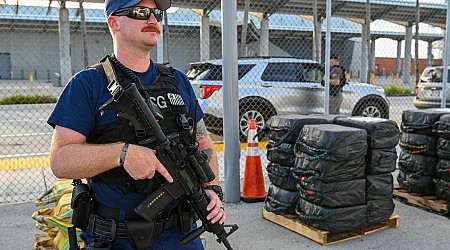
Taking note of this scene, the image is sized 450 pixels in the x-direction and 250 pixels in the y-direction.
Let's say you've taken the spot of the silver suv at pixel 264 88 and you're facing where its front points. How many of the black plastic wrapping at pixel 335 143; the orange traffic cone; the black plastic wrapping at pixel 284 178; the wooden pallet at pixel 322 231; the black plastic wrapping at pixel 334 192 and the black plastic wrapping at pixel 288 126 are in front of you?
0

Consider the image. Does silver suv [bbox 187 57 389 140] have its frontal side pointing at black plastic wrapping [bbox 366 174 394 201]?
no

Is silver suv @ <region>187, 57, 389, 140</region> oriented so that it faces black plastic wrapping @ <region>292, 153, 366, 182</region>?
no

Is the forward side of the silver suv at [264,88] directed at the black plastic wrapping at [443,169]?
no

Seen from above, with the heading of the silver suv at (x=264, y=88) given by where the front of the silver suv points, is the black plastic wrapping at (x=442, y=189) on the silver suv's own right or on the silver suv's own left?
on the silver suv's own right

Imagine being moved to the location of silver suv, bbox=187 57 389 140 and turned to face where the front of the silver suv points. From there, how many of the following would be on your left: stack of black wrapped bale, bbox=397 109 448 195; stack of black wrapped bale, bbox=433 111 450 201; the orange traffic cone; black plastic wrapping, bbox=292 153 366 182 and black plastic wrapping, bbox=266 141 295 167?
0

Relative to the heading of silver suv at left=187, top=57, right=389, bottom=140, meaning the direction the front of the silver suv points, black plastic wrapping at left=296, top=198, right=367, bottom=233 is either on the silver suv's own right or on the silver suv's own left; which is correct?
on the silver suv's own right

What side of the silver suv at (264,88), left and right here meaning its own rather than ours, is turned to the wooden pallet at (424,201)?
right

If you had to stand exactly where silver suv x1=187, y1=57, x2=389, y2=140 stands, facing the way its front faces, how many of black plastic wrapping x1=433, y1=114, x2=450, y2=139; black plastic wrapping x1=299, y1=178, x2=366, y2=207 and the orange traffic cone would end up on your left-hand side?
0

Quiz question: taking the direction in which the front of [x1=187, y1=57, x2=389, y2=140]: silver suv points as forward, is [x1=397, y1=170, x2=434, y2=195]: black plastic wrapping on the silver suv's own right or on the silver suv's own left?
on the silver suv's own right

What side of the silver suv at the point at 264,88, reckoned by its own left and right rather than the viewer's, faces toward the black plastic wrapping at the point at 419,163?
right

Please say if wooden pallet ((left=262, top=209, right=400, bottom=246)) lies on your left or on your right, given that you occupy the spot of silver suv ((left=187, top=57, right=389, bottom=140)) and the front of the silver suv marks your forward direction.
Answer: on your right

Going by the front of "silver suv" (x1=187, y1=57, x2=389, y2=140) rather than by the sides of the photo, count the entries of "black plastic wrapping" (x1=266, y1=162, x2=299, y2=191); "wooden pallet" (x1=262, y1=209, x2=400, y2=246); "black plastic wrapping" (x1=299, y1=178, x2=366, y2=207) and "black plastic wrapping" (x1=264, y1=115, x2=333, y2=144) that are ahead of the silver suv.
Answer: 0

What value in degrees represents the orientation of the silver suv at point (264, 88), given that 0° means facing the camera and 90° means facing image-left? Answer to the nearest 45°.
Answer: approximately 225°

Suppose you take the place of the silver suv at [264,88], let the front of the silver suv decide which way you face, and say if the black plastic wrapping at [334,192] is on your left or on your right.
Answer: on your right

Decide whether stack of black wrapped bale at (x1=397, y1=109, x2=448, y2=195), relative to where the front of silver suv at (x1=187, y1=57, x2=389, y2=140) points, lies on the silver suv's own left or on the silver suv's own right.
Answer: on the silver suv's own right

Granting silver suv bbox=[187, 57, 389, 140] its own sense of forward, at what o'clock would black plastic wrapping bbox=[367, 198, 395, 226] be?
The black plastic wrapping is roughly at 4 o'clock from the silver suv.

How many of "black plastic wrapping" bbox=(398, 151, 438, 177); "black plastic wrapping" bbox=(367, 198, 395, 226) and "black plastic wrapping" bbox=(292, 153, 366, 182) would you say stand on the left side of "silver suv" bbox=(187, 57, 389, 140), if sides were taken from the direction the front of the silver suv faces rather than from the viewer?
0

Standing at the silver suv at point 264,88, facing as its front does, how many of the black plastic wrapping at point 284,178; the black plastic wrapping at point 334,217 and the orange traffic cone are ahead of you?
0
